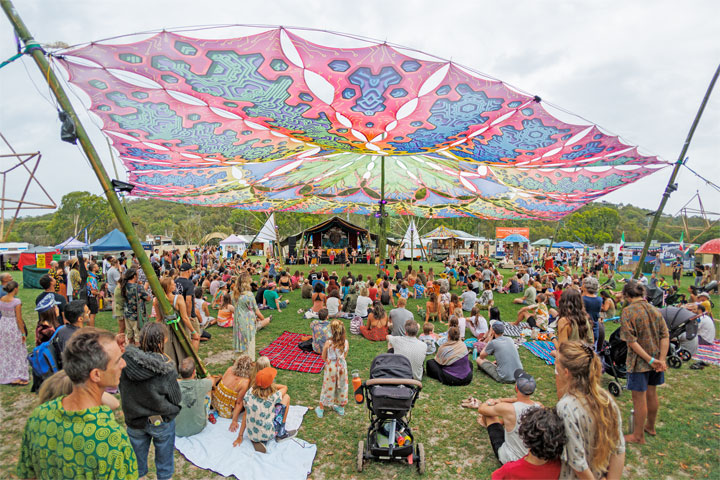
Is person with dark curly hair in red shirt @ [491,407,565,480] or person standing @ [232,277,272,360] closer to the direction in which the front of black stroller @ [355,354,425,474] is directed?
the person standing

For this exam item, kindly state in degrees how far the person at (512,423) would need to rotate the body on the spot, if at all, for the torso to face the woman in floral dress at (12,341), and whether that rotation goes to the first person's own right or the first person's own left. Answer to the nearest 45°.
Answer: approximately 45° to the first person's own left

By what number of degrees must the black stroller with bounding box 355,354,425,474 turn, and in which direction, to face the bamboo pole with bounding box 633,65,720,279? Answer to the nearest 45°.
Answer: approximately 45° to its right

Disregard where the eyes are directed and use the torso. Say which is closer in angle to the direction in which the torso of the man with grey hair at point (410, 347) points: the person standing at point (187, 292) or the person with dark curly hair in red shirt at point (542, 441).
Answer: the person standing

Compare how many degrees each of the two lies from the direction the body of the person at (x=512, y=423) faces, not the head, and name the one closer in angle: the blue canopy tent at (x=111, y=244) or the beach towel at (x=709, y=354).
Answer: the blue canopy tent

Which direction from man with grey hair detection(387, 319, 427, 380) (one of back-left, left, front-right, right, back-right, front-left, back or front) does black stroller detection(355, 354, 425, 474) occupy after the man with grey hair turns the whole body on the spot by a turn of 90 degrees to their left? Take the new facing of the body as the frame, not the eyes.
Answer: left

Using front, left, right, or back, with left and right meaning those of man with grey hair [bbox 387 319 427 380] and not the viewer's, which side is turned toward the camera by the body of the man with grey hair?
back

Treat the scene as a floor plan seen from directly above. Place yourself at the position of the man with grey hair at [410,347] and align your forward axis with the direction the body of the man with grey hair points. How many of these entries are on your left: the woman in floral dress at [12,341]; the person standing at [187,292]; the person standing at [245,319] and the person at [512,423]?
3

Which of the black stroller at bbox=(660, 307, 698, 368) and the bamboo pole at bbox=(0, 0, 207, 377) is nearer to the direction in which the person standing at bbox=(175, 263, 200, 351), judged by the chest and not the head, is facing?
the black stroller

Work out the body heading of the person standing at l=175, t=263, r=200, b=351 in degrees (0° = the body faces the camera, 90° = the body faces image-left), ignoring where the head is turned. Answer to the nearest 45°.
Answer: approximately 225°
